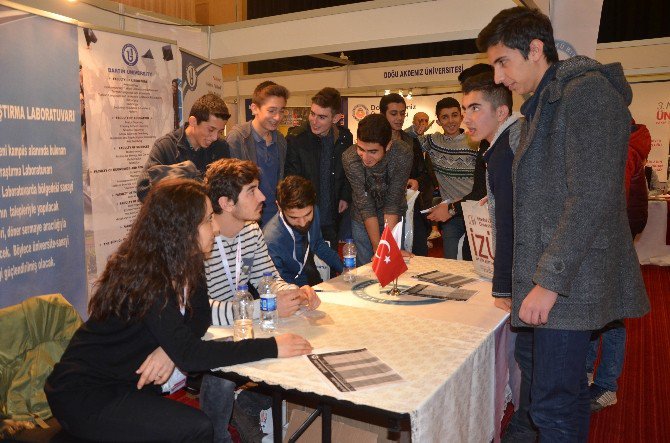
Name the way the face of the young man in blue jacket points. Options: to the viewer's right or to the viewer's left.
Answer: to the viewer's right

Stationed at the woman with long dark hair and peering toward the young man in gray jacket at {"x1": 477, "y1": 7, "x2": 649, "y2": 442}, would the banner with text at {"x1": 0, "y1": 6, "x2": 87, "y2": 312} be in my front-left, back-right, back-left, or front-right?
back-left

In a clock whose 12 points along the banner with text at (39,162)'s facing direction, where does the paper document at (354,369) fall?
The paper document is roughly at 1 o'clock from the banner with text.

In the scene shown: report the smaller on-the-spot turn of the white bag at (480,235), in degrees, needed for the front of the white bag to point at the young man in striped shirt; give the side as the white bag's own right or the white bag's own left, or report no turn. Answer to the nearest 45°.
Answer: approximately 45° to the white bag's own right

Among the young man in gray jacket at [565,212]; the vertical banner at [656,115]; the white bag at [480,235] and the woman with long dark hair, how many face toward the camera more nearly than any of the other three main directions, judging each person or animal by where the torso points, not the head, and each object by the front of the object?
2

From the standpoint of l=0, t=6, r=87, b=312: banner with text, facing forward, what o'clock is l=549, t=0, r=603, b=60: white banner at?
The white banner is roughly at 11 o'clock from the banner with text.

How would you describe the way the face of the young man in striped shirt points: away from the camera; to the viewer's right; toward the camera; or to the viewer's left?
to the viewer's right

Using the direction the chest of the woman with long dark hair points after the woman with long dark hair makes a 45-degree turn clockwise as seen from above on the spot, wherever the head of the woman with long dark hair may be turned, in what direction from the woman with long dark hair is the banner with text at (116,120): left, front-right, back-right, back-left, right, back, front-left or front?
back-left

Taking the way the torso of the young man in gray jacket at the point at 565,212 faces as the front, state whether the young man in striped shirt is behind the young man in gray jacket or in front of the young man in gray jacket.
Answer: in front

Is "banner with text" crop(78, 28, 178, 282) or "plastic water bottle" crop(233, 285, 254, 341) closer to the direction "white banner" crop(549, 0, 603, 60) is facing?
the plastic water bottle

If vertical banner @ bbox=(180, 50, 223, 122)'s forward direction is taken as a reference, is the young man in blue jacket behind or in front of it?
in front

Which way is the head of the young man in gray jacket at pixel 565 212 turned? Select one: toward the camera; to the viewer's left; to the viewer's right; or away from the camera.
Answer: to the viewer's left

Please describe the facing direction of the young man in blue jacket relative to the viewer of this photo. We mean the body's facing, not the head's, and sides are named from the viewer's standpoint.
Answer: facing the viewer and to the right of the viewer
